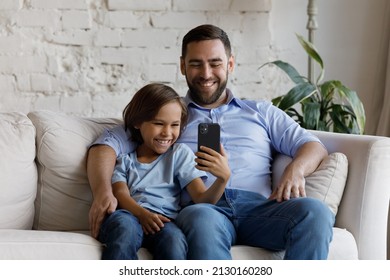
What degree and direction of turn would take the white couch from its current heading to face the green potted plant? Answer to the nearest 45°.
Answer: approximately 135° to its left

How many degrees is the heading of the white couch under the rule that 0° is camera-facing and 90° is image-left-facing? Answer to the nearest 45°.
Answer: approximately 0°
